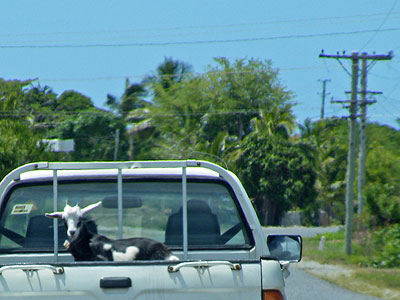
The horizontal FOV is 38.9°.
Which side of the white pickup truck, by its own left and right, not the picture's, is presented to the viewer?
back

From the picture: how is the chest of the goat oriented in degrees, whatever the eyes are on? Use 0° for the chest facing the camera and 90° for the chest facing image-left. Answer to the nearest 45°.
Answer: approximately 90°

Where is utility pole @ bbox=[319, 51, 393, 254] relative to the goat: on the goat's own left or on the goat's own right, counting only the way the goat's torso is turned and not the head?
on the goat's own right
